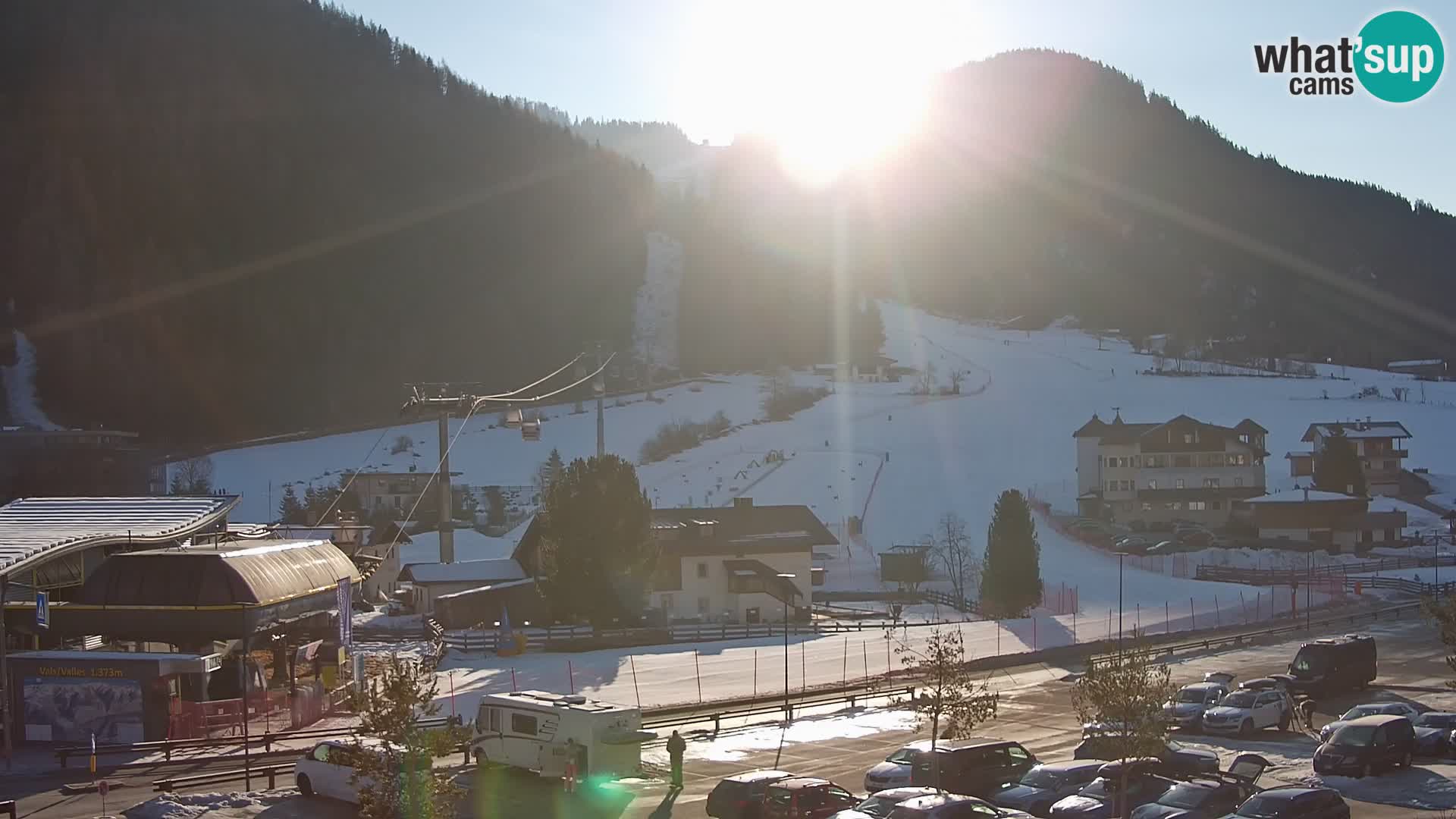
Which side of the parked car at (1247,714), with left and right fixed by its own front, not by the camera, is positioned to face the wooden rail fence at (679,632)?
right

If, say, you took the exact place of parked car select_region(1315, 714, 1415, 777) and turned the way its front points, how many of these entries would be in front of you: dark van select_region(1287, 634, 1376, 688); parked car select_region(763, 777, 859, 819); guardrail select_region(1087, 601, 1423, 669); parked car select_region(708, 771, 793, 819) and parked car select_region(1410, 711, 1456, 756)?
2

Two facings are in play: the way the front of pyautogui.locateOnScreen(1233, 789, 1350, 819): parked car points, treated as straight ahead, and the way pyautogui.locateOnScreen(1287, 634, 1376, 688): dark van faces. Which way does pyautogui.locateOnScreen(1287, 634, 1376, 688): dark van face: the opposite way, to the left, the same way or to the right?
the same way

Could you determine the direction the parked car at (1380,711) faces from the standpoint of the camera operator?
facing the viewer and to the left of the viewer

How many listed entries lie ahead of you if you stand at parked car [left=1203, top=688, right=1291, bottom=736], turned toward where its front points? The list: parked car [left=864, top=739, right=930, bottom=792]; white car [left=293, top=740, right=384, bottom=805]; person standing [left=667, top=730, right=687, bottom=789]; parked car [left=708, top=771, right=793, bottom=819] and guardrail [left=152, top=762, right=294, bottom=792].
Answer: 5

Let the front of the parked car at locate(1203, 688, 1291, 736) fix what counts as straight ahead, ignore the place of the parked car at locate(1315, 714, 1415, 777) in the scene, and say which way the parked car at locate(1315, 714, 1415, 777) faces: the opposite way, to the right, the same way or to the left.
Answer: the same way

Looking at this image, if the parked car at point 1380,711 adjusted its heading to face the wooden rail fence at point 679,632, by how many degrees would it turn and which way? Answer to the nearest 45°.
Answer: approximately 90° to its right

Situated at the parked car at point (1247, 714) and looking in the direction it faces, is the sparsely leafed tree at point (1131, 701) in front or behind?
in front
